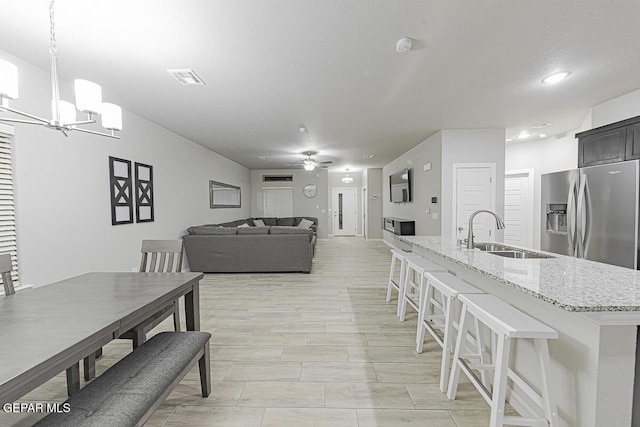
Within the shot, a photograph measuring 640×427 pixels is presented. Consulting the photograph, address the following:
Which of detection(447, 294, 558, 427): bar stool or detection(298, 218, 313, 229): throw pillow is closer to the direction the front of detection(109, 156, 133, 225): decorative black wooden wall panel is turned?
the bar stool

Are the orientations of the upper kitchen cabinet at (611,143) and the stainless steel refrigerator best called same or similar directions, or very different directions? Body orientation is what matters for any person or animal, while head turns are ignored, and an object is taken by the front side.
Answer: same or similar directions

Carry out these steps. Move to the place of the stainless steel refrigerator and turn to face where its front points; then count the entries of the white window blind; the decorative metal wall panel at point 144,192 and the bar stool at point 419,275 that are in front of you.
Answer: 3

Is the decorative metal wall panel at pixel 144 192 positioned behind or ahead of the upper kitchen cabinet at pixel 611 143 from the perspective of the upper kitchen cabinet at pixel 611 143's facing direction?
ahead

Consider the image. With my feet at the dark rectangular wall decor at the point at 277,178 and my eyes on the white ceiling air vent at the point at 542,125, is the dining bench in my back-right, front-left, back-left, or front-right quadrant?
front-right

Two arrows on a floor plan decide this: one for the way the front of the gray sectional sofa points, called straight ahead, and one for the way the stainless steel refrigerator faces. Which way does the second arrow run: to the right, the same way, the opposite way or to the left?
to the left

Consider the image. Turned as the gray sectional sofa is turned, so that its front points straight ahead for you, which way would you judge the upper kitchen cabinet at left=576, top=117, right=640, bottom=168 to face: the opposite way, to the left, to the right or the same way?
to the left

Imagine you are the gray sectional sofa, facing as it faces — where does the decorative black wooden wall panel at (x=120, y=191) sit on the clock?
The decorative black wooden wall panel is roughly at 8 o'clock from the gray sectional sofa.

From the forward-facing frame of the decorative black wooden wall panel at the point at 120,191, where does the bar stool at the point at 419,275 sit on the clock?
The bar stool is roughly at 12 o'clock from the decorative black wooden wall panel.

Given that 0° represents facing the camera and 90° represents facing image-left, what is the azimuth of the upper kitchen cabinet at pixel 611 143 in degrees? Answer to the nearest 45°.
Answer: approximately 45°

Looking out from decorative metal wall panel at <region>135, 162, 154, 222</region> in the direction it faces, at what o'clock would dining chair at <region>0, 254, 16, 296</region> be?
The dining chair is roughly at 2 o'clock from the decorative metal wall panel.

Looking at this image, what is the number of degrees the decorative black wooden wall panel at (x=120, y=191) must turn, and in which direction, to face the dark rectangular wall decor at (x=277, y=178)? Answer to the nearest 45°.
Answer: approximately 90° to its left

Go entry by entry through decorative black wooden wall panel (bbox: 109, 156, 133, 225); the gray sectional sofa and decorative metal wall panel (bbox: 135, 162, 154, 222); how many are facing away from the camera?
1

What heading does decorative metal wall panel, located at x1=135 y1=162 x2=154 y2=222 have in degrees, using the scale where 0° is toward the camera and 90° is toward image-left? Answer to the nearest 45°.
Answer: approximately 315°

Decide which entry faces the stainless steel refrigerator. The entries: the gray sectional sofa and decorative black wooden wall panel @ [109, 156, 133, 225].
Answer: the decorative black wooden wall panel

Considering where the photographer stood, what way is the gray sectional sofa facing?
facing away from the viewer

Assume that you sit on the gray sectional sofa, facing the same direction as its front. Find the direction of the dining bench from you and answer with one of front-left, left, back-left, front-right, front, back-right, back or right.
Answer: back

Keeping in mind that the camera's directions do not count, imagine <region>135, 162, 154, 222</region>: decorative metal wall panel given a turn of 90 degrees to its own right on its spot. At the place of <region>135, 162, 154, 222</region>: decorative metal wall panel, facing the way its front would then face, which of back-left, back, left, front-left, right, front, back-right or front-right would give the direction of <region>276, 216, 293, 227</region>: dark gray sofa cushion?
back

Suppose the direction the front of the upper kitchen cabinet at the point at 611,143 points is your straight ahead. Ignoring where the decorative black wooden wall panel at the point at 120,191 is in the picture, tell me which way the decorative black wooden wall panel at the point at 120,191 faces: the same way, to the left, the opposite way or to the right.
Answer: the opposite way

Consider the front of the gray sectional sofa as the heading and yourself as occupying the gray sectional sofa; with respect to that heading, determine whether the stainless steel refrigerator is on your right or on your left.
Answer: on your right

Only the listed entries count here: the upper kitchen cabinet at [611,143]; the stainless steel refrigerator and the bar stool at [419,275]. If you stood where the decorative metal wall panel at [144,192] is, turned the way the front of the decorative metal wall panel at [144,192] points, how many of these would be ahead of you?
3

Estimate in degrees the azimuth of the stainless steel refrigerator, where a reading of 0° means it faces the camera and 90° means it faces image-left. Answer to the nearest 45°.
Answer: approximately 45°
